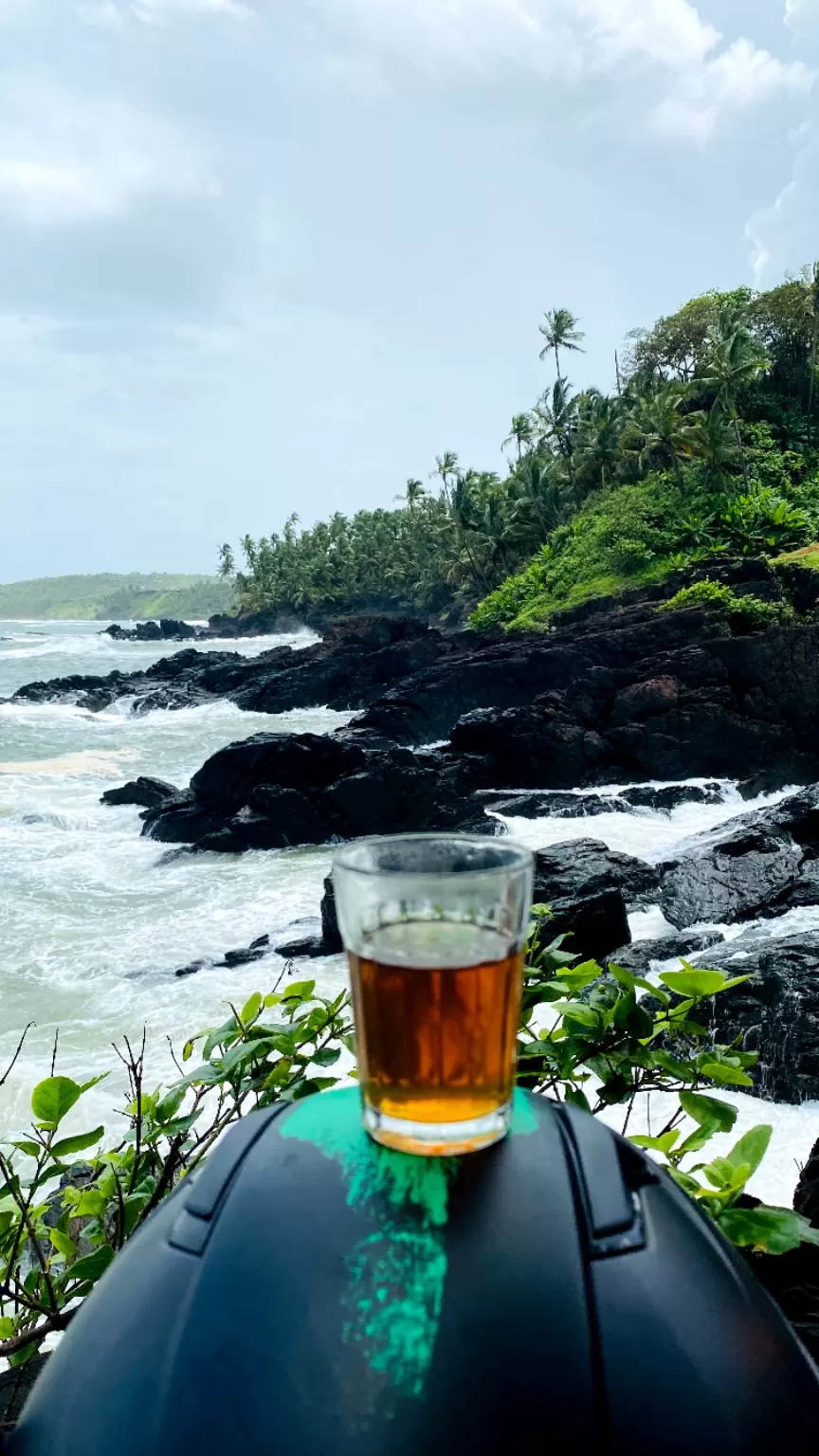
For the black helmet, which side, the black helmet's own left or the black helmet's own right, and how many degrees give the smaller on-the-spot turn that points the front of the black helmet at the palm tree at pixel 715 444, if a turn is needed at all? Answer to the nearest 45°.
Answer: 0° — it already faces it

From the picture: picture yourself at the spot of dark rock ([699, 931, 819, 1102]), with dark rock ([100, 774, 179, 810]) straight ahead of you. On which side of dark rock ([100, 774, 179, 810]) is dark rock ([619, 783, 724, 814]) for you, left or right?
right

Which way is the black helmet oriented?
away from the camera

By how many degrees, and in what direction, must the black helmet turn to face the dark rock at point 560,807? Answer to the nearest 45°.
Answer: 0° — it already faces it

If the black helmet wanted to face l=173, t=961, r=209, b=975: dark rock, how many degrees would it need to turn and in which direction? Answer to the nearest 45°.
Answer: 0° — it already faces it
